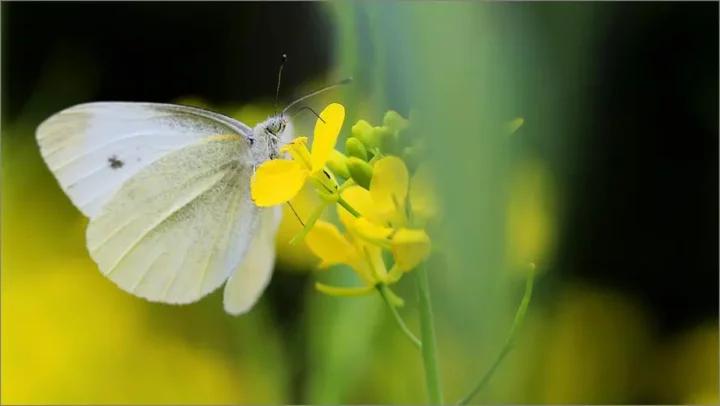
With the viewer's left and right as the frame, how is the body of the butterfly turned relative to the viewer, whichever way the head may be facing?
facing to the right of the viewer
